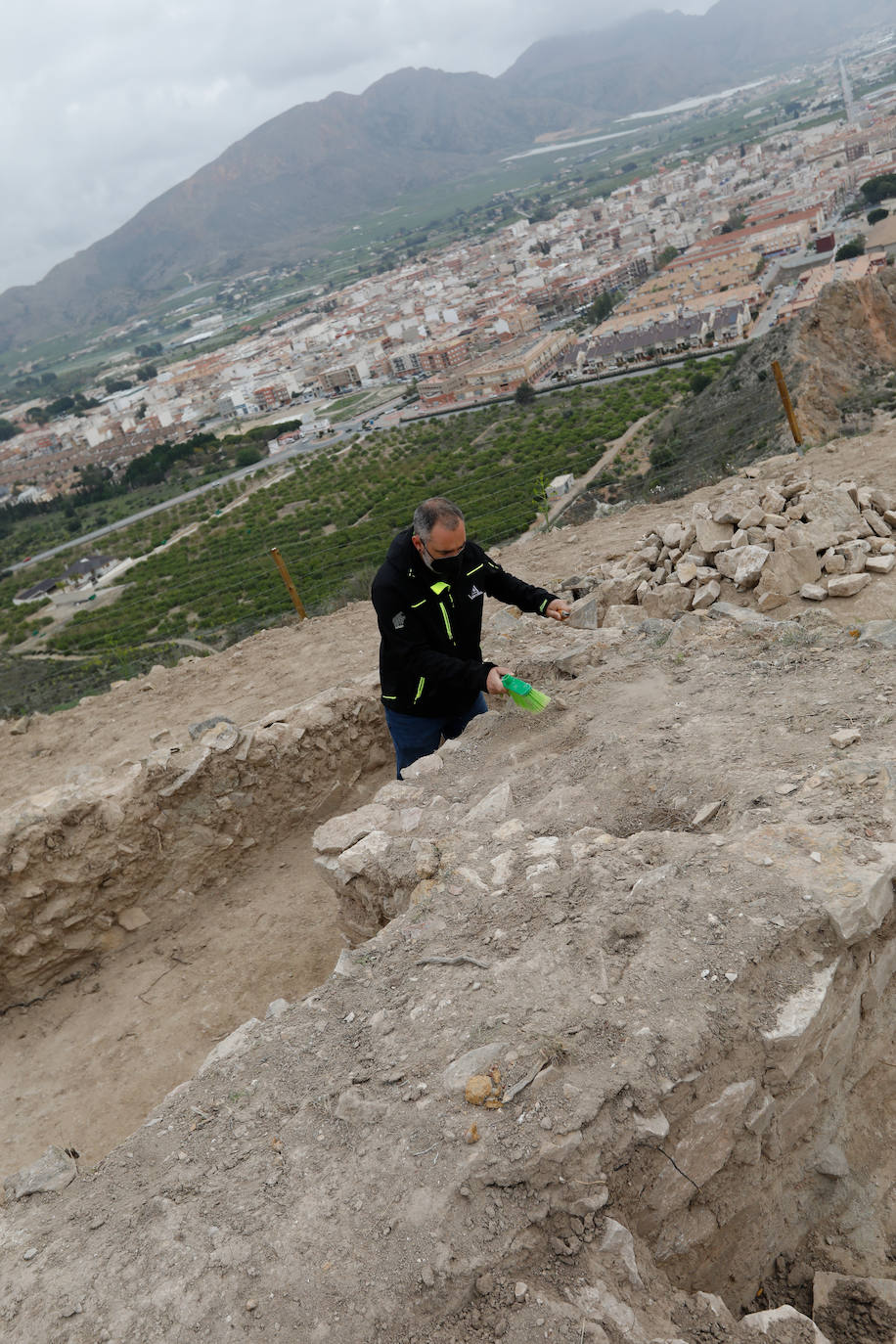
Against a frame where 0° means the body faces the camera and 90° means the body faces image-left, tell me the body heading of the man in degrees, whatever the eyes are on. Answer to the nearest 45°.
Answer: approximately 315°

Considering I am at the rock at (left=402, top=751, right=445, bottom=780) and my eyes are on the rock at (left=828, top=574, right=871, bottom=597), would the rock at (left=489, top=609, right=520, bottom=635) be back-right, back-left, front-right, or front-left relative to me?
front-left

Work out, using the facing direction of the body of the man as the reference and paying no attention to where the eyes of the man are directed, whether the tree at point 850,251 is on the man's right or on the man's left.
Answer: on the man's left

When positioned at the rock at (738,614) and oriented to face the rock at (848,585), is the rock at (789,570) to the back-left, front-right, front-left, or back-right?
front-left

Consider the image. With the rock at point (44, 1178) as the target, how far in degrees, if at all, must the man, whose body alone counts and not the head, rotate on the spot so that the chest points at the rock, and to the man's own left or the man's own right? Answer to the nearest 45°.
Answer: approximately 90° to the man's own right

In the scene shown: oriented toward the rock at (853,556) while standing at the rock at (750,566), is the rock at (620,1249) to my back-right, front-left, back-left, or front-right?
back-right

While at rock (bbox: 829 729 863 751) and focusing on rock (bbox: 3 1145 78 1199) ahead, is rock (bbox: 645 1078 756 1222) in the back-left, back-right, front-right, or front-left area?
front-left

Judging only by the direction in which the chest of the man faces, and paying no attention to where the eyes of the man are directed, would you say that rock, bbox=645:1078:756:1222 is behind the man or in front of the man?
in front

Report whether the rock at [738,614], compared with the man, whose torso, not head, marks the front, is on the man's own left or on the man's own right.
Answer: on the man's own left

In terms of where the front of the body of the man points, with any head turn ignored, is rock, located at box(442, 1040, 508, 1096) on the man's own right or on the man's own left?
on the man's own right

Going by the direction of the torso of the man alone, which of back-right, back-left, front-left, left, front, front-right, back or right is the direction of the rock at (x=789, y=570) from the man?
left

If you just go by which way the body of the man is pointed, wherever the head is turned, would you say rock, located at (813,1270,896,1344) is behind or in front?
in front

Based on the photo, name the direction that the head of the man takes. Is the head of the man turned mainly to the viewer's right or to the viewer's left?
to the viewer's right

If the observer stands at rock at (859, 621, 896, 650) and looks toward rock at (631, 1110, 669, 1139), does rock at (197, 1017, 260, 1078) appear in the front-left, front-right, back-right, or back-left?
front-right

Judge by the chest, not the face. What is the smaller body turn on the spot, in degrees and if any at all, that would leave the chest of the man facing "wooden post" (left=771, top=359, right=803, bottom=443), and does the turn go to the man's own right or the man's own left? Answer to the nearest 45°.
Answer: approximately 90° to the man's own left

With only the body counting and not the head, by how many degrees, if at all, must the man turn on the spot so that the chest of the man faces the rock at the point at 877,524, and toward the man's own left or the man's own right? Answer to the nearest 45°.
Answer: approximately 90° to the man's own left

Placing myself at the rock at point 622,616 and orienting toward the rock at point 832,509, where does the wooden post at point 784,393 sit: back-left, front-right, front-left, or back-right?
front-left

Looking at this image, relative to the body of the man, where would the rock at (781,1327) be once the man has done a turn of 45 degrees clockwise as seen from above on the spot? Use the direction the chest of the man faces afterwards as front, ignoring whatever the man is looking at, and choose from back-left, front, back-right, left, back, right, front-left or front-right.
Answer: front

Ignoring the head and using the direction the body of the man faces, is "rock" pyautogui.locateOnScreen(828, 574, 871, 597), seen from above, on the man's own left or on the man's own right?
on the man's own left
